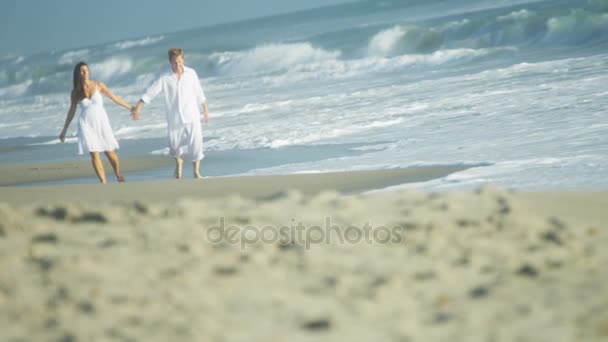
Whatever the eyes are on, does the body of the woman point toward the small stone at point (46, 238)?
yes

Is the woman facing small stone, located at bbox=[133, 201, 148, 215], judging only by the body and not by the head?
yes

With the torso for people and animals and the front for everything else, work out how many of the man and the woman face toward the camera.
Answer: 2

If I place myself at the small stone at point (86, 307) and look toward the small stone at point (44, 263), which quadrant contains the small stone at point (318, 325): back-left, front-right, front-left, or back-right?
back-right

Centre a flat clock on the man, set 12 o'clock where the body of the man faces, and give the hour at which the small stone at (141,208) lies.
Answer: The small stone is roughly at 12 o'clock from the man.

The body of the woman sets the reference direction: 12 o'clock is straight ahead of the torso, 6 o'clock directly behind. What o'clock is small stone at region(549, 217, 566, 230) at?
The small stone is roughly at 11 o'clock from the woman.

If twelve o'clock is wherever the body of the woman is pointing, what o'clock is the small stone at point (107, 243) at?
The small stone is roughly at 12 o'clock from the woman.

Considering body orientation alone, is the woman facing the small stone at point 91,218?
yes
